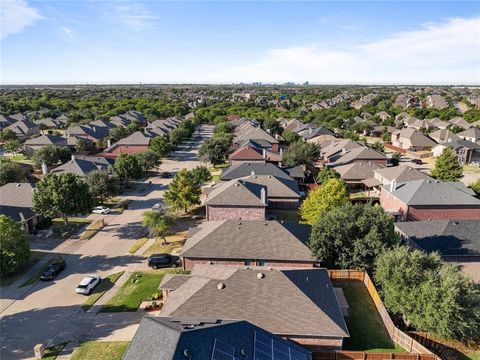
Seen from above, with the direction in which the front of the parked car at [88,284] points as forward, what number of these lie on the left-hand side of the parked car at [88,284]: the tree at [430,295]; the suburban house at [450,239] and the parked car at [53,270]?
1

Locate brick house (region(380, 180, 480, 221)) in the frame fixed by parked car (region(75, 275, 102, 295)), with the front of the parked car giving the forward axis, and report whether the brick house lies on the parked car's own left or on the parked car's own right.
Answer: on the parked car's own right

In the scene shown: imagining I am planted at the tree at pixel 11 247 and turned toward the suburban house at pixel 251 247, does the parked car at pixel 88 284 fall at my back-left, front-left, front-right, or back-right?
front-right

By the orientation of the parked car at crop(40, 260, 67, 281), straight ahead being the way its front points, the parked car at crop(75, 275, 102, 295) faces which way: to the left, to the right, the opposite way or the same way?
the opposite way

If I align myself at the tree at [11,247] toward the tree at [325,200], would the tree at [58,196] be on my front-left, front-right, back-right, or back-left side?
front-left

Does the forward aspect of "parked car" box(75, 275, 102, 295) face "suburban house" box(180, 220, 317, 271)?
no

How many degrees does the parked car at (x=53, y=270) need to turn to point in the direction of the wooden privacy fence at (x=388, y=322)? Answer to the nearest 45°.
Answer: approximately 90° to its left

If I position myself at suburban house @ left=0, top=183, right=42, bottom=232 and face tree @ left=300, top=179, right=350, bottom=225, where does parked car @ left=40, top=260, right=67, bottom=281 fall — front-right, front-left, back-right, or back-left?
front-right

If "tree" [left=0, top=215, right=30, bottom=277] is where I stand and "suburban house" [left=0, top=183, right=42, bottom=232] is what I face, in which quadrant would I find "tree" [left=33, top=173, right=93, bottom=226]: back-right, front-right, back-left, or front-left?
front-right
